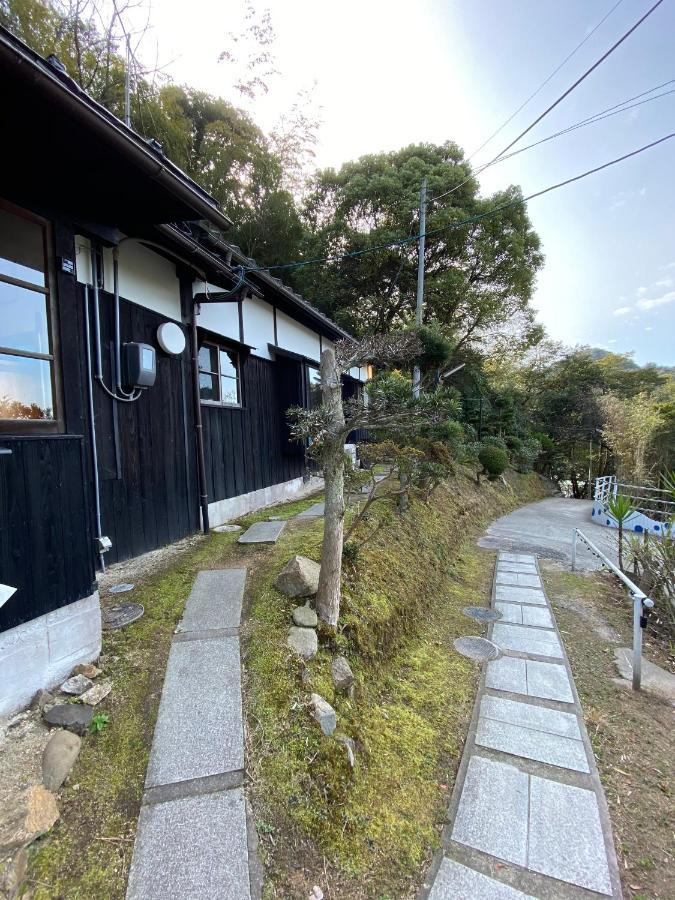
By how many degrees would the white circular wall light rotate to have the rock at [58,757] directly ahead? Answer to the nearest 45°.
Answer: approximately 45° to its right

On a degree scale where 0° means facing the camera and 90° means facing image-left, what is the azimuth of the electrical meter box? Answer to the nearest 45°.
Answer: approximately 315°

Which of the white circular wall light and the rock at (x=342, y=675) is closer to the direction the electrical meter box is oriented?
the rock

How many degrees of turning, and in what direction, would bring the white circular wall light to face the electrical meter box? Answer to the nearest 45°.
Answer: approximately 90° to its right

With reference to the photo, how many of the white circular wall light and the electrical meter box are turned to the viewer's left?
0

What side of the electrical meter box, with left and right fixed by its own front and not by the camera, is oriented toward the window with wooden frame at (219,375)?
left

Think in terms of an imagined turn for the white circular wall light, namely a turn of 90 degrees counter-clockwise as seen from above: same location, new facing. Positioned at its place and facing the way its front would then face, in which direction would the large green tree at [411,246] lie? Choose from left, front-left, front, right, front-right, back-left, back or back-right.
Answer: front

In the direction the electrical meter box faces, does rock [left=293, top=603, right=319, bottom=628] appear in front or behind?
in front

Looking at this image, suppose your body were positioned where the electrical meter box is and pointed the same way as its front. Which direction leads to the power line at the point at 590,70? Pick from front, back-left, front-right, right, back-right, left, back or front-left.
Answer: front-left

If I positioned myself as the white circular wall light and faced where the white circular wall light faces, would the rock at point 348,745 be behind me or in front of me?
in front

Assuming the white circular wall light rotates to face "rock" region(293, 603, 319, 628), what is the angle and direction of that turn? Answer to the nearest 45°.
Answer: approximately 45° to its right

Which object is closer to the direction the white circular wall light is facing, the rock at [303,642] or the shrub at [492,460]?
the rock

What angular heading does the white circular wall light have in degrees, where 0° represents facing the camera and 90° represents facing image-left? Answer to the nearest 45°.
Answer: approximately 315°

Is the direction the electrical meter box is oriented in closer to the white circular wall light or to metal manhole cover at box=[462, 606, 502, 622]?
the metal manhole cover

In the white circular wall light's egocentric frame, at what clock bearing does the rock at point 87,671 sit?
The rock is roughly at 2 o'clock from the white circular wall light.

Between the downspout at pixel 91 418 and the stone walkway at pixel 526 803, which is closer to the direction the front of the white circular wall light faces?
the stone walkway
